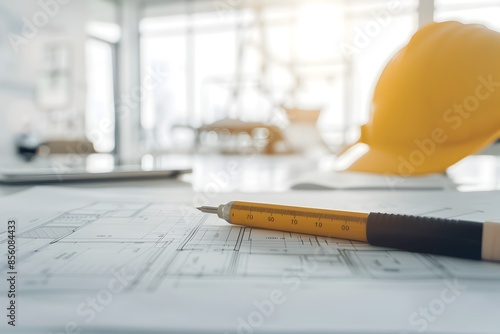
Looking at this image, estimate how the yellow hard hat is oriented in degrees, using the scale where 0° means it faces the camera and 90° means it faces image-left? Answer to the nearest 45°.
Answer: approximately 45°
